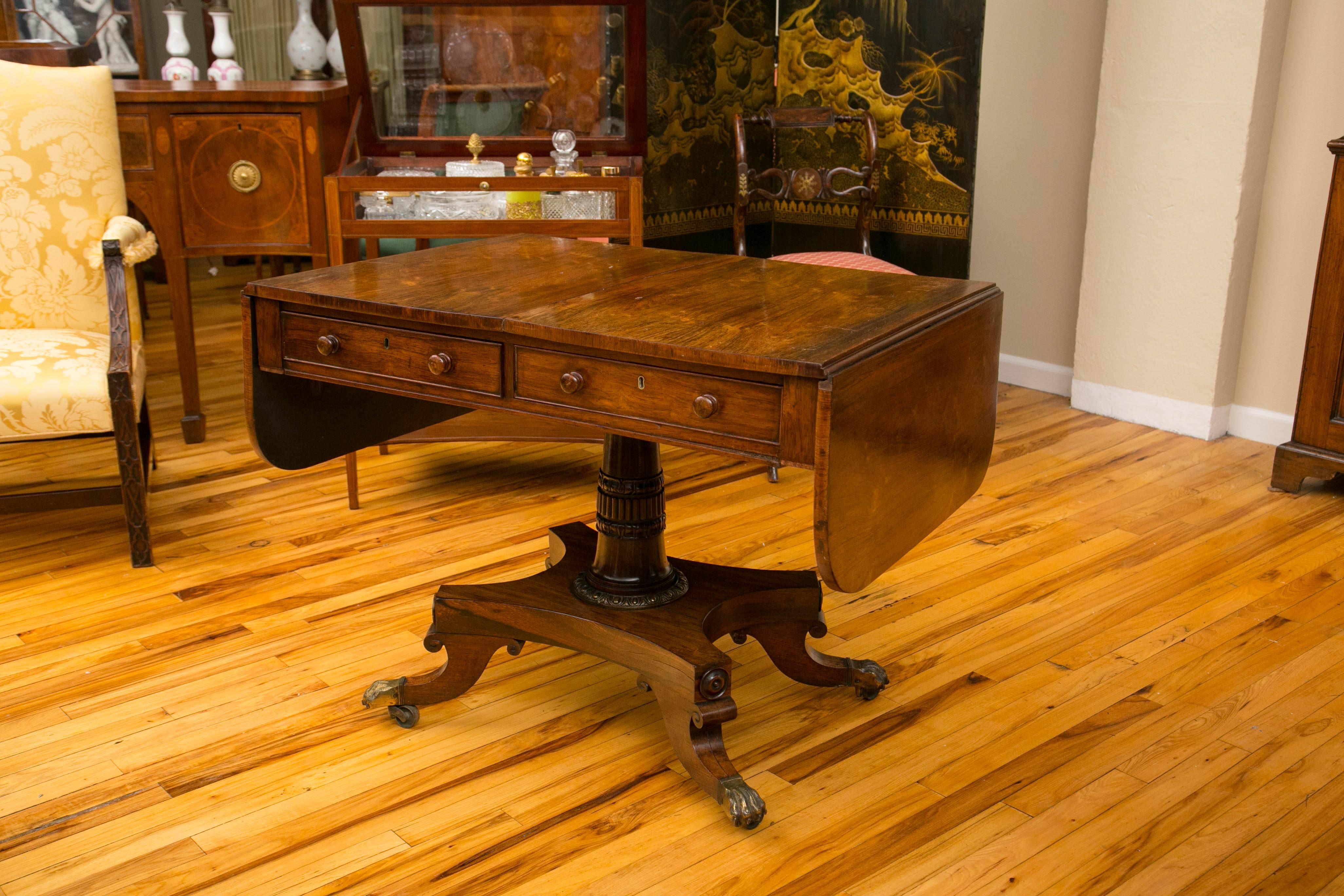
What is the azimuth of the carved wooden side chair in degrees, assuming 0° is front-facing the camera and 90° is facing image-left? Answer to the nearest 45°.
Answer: approximately 315°

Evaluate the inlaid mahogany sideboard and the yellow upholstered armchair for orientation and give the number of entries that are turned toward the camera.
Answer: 2

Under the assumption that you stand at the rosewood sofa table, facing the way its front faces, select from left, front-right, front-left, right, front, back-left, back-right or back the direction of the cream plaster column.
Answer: back

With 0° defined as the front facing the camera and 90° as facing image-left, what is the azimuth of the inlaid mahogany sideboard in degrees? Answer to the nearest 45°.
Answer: approximately 0°

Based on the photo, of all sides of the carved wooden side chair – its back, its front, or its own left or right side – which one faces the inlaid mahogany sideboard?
right

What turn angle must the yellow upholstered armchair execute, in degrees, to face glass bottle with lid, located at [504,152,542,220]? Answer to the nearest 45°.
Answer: approximately 90° to its left

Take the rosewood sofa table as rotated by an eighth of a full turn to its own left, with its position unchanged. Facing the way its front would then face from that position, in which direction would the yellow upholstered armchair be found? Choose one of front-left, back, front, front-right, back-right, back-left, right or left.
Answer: back-right

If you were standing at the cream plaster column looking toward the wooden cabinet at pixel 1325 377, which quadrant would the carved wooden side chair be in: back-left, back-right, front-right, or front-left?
back-right

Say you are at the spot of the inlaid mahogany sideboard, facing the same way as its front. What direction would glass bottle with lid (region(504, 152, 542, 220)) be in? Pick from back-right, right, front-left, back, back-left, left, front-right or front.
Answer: front-left

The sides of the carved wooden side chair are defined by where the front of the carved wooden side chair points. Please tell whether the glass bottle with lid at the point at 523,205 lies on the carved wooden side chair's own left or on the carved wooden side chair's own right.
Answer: on the carved wooden side chair's own right

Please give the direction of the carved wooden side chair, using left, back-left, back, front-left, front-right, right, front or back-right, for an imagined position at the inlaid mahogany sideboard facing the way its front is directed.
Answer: left

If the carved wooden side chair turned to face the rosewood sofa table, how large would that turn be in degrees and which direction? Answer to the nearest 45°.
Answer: approximately 45° to its right
